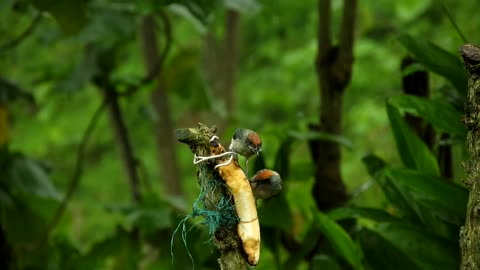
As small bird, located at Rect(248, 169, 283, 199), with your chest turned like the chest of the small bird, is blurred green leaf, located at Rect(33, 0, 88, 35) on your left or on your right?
on your right

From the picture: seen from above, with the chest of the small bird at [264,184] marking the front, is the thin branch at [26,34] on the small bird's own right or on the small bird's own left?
on the small bird's own right

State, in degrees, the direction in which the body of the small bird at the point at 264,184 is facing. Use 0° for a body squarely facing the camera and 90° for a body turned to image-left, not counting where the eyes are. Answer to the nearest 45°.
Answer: approximately 90°

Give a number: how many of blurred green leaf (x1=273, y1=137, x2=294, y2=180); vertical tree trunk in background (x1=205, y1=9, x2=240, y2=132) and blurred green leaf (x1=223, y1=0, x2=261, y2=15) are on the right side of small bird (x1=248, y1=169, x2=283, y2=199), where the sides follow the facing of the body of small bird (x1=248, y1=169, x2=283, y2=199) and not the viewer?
3
